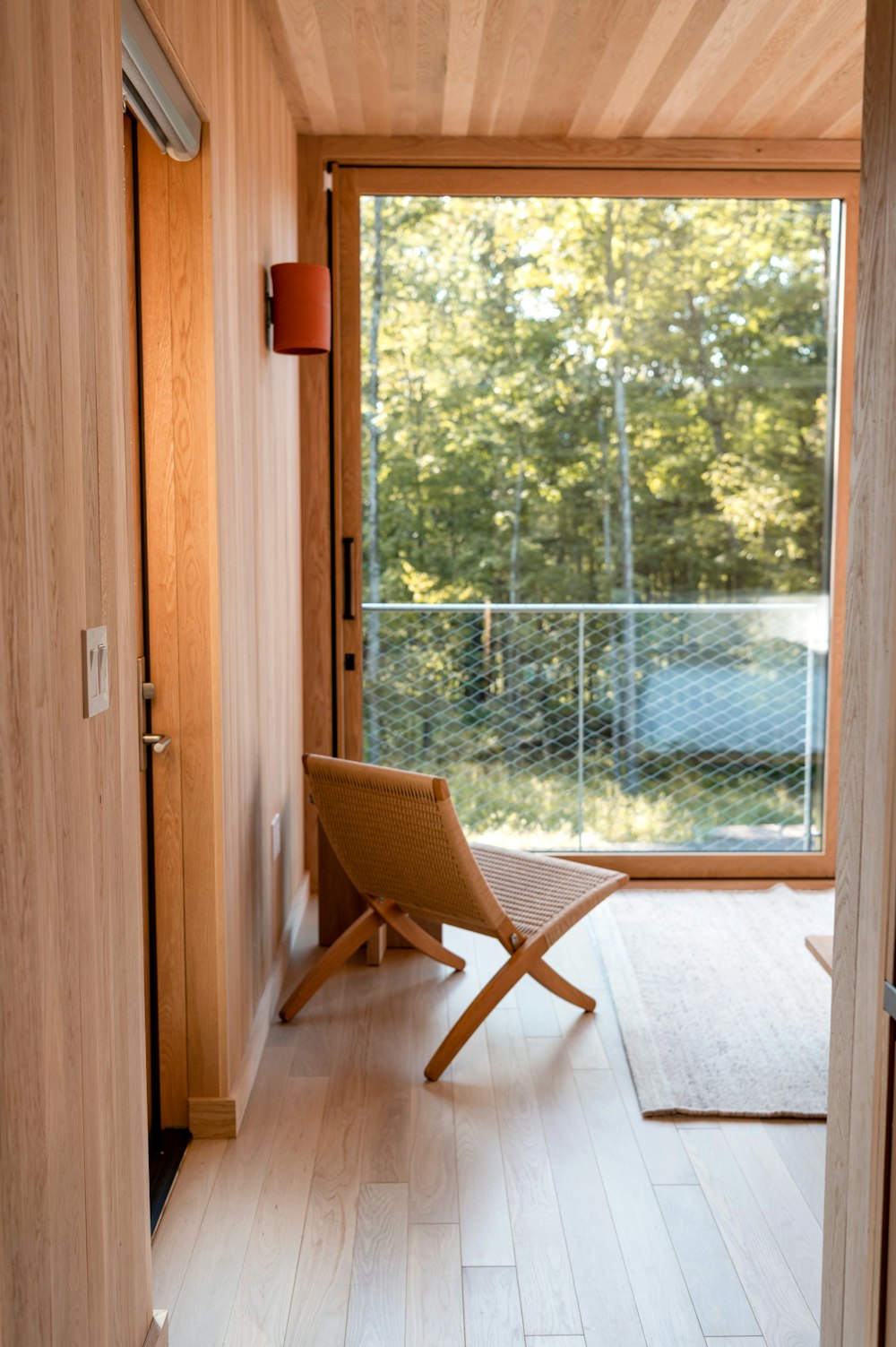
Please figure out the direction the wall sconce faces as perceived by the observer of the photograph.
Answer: facing to the right of the viewer

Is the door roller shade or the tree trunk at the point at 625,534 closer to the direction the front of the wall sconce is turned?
the tree trunk

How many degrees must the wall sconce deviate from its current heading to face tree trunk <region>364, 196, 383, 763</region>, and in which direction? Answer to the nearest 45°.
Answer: approximately 90° to its left

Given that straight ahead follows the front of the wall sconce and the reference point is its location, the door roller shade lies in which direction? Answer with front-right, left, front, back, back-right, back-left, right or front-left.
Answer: right

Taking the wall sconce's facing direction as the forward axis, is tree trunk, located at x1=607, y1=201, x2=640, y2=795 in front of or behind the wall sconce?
in front

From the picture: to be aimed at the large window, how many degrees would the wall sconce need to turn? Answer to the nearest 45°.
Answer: approximately 45° to its left

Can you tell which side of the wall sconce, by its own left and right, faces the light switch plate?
right

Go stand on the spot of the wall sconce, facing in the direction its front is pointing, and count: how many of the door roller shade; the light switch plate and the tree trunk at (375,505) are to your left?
1

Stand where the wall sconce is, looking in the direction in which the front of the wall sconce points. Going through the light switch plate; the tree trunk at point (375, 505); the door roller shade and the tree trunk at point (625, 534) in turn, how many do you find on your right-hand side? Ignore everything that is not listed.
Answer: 2
